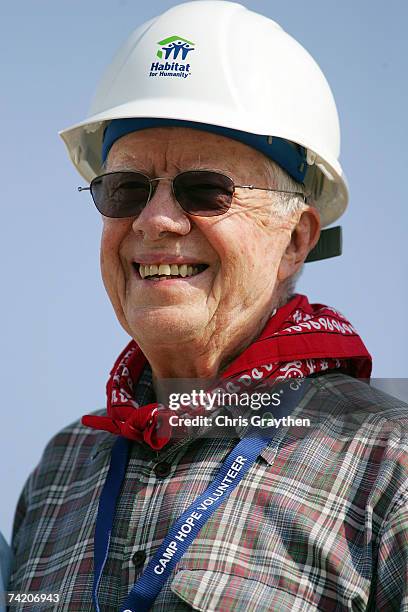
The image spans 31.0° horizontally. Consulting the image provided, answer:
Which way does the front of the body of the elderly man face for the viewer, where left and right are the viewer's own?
facing the viewer and to the left of the viewer

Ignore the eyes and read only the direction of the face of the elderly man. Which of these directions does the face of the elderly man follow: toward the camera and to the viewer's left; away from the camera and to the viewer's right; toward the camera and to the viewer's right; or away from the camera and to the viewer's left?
toward the camera and to the viewer's left
